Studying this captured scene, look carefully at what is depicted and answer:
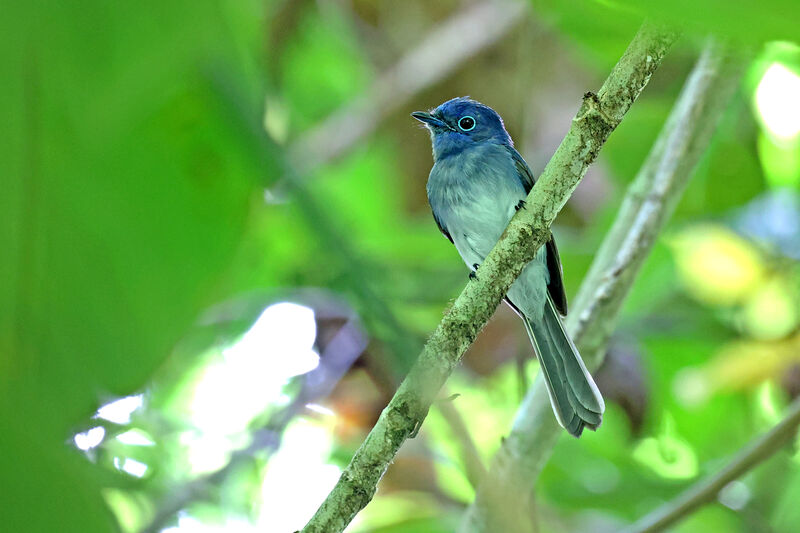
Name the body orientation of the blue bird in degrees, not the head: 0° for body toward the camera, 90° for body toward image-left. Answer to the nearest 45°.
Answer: approximately 45°

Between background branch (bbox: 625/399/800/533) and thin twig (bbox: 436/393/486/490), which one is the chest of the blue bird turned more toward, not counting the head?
the thin twig

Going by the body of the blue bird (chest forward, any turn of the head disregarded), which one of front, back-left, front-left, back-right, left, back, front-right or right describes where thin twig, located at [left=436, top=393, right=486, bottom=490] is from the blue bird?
front-left
